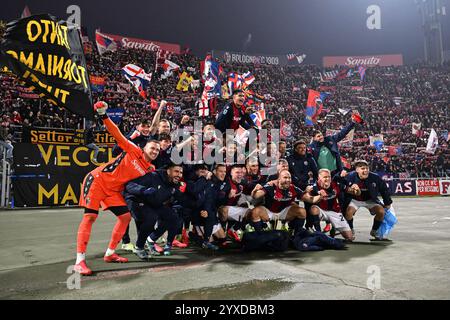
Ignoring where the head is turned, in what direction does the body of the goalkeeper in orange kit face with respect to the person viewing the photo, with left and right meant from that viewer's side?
facing the viewer and to the right of the viewer

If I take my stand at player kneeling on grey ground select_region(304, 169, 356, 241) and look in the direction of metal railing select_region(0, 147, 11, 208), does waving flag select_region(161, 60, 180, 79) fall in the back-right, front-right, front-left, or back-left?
front-right

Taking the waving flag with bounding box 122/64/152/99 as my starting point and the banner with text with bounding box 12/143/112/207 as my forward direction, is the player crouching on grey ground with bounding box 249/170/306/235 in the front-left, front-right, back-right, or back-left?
front-left

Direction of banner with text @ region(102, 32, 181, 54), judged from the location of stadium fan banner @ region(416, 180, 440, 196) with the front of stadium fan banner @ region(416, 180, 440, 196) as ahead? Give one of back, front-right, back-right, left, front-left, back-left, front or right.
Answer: right

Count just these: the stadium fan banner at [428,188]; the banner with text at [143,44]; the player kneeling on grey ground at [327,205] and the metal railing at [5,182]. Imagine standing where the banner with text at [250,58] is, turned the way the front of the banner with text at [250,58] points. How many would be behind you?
0

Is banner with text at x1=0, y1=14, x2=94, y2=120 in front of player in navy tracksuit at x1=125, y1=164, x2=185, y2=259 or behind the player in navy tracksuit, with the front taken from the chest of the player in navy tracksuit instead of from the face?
behind

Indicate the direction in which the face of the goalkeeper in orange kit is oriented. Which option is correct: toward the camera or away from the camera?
toward the camera

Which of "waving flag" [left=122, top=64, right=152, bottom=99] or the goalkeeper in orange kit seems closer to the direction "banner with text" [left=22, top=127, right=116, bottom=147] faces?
the goalkeeper in orange kit

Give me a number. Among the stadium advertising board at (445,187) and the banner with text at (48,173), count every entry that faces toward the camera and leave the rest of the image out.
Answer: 2

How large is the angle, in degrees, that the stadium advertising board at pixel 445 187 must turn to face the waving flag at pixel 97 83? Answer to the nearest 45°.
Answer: approximately 45° to its right

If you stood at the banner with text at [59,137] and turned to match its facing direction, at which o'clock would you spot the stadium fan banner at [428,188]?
The stadium fan banner is roughly at 9 o'clock from the banner with text.

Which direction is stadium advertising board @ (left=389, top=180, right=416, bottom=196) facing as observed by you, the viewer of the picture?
facing the viewer

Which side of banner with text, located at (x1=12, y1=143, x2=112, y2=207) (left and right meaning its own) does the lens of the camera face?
front

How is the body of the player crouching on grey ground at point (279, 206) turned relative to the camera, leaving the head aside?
toward the camera
